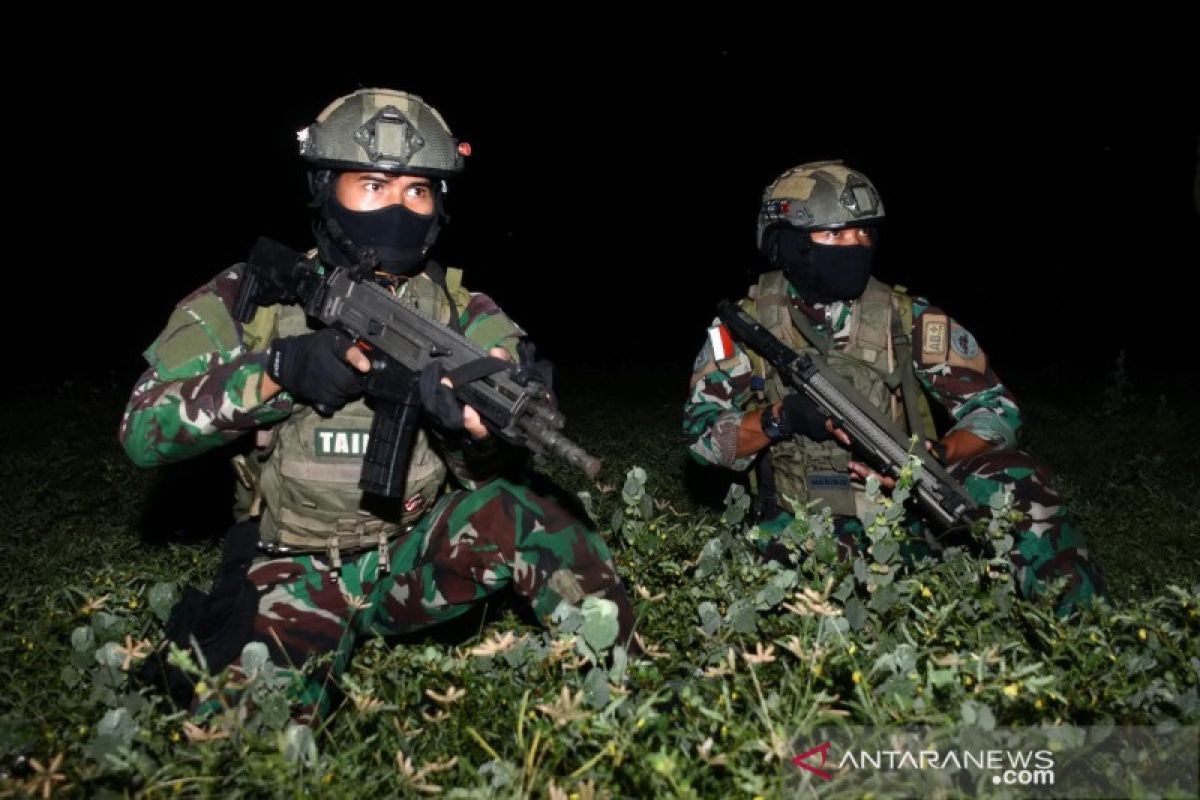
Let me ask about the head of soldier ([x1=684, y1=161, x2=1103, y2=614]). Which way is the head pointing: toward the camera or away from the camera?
toward the camera

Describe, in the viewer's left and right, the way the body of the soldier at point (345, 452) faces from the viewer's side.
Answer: facing the viewer and to the right of the viewer

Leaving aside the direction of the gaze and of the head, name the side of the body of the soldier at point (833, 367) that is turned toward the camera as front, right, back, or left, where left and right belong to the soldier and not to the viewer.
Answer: front

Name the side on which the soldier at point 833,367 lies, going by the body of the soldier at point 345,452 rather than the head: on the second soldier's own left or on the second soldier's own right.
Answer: on the second soldier's own left

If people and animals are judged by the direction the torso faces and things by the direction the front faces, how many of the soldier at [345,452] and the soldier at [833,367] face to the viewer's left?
0

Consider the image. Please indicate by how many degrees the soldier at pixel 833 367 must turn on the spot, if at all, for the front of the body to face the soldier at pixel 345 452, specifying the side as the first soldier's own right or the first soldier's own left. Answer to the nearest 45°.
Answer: approximately 45° to the first soldier's own right
